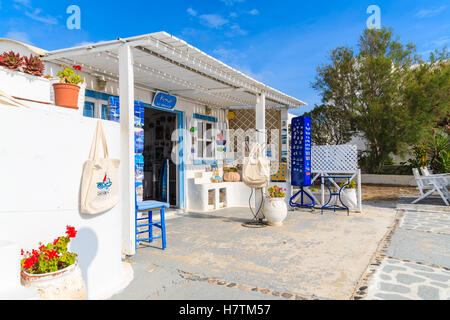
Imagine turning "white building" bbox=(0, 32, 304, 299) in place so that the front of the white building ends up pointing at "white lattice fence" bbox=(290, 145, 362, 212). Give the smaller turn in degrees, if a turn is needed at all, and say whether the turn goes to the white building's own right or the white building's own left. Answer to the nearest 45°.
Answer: approximately 90° to the white building's own left

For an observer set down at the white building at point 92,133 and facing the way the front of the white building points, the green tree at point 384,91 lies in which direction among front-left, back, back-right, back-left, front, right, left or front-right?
left

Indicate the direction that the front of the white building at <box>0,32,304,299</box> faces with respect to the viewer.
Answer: facing the viewer and to the right of the viewer

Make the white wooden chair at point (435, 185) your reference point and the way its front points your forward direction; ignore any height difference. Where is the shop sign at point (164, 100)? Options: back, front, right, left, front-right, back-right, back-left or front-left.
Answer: back-right

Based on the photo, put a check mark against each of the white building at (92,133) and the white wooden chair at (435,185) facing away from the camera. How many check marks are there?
0

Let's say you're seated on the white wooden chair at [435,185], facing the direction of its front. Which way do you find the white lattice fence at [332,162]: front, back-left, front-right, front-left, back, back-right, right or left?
back-right

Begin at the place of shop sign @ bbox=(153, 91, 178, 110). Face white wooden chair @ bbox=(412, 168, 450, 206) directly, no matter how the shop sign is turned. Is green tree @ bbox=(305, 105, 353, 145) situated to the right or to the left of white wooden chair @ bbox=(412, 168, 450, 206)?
left

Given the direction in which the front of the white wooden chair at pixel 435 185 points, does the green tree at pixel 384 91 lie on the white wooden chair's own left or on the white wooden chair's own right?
on the white wooden chair's own left

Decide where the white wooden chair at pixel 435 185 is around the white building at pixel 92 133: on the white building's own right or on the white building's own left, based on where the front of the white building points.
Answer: on the white building's own left

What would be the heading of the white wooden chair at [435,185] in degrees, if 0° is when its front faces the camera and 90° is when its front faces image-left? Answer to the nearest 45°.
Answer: approximately 270°

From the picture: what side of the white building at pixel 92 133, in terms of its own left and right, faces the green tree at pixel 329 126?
left

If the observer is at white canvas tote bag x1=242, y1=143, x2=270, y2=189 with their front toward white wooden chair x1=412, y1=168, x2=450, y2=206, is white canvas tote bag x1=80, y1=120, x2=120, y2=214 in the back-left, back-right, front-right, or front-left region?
back-right
